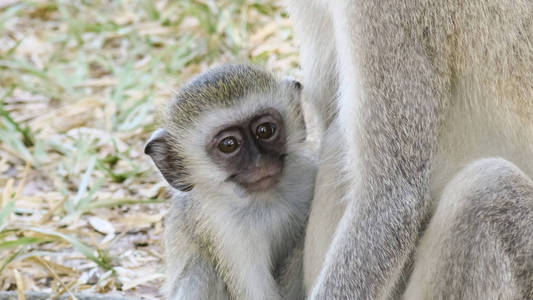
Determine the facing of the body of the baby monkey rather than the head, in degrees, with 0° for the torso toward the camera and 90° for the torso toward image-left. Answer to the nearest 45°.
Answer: approximately 315°

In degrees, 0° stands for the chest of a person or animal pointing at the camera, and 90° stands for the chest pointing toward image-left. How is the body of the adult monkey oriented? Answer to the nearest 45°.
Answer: approximately 90°
